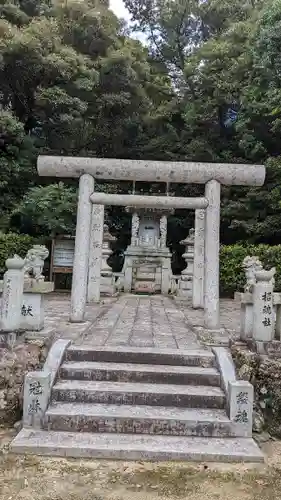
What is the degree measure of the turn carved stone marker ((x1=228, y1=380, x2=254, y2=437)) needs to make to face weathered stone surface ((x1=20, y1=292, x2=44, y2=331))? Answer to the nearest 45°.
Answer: approximately 90° to its right

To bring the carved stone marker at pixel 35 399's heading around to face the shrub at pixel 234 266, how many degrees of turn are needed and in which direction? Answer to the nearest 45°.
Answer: approximately 135° to its left

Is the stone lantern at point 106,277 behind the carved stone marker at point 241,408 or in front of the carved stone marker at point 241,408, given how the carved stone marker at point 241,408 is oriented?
behind

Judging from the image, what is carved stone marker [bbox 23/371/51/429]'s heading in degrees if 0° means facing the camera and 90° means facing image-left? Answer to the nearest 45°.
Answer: approximately 0°

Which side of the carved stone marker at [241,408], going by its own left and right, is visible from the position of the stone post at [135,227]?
back

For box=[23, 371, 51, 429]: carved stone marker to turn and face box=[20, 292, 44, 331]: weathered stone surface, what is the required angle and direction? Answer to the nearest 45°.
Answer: approximately 180°

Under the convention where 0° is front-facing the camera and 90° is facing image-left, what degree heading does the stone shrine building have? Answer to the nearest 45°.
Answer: approximately 0°

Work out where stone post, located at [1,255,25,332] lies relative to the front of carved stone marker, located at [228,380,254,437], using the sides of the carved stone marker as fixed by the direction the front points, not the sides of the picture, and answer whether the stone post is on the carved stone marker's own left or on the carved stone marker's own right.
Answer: on the carved stone marker's own right

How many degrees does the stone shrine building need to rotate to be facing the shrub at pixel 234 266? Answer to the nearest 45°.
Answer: approximately 90° to its left

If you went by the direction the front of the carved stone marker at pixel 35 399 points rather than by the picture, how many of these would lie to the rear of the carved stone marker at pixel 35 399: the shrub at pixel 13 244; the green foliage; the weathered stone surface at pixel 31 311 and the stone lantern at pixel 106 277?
4
